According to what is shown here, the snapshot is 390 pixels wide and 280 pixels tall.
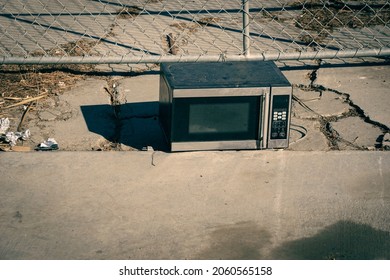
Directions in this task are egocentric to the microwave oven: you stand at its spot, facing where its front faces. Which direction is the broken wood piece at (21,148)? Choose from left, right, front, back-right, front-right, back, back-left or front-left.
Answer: right

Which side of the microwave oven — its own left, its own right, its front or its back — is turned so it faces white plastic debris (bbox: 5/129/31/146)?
right

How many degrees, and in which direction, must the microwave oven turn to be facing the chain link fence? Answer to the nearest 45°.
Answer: approximately 180°

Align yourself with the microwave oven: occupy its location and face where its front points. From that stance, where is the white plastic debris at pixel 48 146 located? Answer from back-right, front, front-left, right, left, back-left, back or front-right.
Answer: right

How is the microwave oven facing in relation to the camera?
toward the camera

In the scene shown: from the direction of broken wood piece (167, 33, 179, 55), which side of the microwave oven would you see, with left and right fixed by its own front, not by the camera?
back
